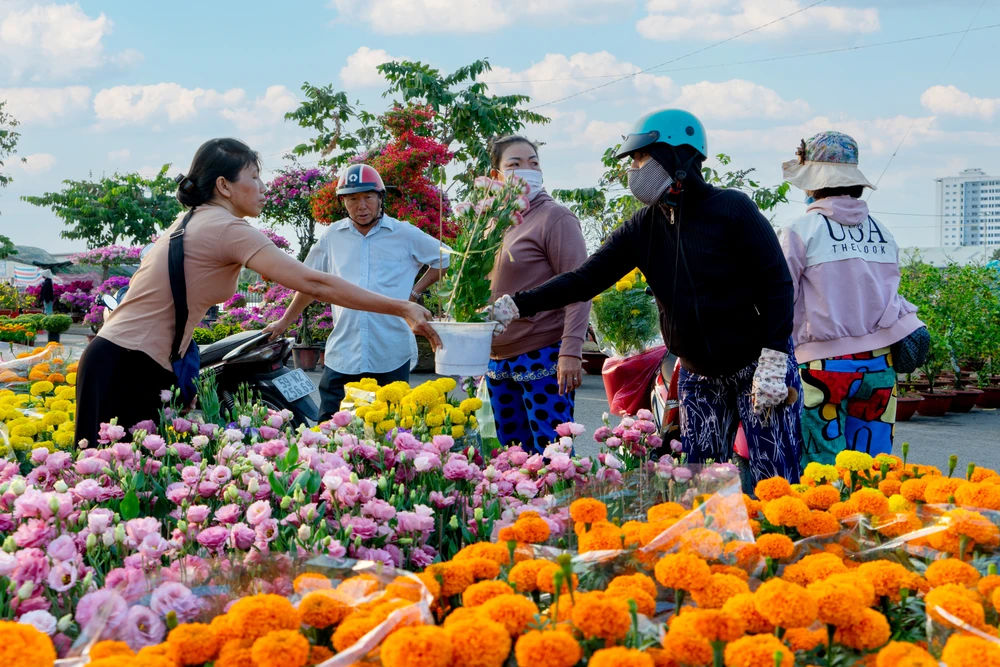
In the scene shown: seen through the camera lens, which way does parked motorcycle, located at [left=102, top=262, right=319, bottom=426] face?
facing away from the viewer and to the left of the viewer

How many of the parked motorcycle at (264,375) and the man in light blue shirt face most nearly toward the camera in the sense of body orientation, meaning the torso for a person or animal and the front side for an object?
1

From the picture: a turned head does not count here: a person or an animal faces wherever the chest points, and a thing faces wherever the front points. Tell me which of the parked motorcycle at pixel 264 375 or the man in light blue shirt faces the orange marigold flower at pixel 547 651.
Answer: the man in light blue shirt

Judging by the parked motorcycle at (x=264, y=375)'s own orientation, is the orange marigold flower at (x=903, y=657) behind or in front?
behind

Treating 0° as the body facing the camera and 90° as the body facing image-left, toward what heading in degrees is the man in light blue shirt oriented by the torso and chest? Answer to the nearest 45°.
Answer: approximately 0°

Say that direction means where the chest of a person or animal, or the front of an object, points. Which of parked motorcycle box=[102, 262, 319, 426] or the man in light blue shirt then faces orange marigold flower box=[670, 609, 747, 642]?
the man in light blue shirt

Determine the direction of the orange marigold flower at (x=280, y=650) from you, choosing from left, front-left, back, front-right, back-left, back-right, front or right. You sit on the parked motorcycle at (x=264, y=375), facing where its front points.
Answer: back-left

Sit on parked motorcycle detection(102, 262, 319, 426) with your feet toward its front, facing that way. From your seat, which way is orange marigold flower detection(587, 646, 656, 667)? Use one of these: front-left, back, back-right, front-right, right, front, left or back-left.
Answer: back-left

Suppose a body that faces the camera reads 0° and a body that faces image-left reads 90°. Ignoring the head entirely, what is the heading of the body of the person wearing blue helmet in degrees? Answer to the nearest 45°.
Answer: approximately 45°
